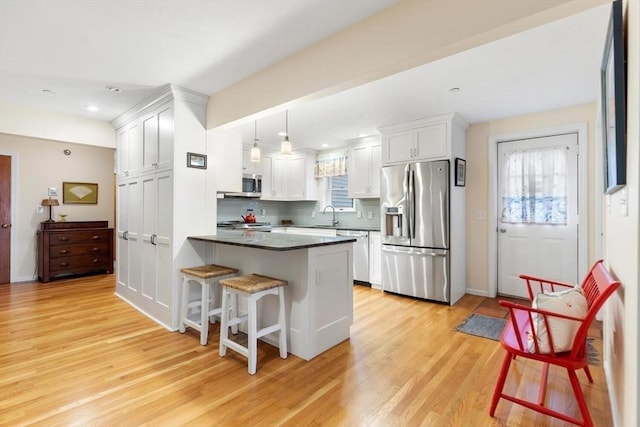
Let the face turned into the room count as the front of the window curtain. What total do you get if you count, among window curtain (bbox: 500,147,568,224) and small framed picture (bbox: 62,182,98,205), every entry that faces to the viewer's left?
0

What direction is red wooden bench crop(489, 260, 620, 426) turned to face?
to the viewer's left

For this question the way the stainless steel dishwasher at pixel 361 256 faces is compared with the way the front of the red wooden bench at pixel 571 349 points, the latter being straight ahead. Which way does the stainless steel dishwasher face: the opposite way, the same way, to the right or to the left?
to the left

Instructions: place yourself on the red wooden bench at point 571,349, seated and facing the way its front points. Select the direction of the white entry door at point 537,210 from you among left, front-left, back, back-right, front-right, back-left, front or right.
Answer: right

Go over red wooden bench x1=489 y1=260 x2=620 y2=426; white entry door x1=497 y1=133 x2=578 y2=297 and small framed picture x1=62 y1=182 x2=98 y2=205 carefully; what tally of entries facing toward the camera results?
2

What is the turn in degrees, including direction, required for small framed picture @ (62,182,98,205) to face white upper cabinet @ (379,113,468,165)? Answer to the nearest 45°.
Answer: approximately 45° to its left

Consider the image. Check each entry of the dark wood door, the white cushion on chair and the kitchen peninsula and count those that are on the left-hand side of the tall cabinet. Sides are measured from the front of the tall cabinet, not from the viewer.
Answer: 2

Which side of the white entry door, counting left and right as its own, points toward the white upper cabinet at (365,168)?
right

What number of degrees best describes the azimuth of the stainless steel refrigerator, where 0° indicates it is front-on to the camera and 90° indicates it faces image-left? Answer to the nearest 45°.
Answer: approximately 45°

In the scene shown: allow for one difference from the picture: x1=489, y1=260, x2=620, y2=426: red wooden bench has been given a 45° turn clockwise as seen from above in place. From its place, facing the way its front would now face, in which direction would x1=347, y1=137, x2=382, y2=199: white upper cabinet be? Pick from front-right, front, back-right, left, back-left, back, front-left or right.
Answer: front

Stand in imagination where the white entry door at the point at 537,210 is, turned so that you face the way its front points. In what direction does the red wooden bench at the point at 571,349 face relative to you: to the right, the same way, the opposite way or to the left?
to the right

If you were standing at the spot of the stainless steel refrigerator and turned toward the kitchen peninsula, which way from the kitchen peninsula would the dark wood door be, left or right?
right

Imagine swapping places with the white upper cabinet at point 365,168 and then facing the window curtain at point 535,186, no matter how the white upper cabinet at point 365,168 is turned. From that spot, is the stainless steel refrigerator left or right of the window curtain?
right

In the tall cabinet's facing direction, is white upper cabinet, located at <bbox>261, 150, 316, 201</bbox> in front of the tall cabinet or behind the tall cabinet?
behind

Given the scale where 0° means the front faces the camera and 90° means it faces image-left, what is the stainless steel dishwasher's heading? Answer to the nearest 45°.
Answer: approximately 45°

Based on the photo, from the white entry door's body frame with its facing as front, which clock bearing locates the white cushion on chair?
The white cushion on chair is roughly at 12 o'clock from the white entry door.
